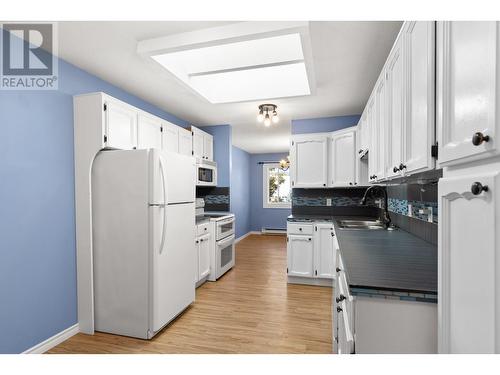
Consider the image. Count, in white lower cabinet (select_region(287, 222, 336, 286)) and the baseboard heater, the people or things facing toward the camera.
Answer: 2

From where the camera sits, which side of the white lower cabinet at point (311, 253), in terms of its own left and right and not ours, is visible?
front

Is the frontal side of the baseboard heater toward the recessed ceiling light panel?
yes

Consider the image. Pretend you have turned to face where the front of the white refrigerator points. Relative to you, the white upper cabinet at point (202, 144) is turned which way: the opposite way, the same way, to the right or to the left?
the same way

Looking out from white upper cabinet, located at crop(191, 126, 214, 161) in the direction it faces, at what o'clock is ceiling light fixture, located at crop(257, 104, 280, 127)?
The ceiling light fixture is roughly at 12 o'clock from the white upper cabinet.

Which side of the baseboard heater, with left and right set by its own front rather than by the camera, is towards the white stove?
front

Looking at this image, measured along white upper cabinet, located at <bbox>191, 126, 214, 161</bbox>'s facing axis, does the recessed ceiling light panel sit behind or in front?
in front

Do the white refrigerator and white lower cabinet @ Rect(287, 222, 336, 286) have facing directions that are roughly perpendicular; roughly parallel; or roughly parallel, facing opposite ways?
roughly perpendicular

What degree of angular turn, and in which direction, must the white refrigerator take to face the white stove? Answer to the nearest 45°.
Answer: approximately 90° to its left

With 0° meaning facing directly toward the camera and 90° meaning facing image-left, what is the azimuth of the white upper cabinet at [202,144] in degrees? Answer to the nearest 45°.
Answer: approximately 315°

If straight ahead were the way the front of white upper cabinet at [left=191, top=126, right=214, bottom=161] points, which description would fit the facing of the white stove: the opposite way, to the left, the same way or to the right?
the same way

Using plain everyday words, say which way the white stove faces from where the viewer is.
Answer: facing the viewer and to the right of the viewer
